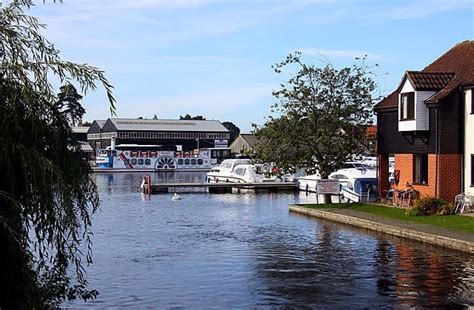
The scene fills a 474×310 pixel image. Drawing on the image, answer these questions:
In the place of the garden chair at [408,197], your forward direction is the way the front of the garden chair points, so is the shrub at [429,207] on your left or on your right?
on your left

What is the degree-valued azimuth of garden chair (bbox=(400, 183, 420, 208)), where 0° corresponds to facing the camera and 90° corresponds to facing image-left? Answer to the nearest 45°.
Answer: approximately 45°

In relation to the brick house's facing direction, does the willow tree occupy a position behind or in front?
in front

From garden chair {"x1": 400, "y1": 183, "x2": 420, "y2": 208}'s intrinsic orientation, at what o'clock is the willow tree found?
The willow tree is roughly at 11 o'clock from the garden chair.

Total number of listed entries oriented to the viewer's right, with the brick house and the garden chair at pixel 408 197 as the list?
0

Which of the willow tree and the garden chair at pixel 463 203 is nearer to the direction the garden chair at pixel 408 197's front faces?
the willow tree

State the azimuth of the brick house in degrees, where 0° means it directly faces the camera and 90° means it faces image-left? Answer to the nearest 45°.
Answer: approximately 45°

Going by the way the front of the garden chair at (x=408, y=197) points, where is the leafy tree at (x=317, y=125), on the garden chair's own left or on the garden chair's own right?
on the garden chair's own right

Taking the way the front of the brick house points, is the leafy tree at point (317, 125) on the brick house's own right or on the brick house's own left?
on the brick house's own right
